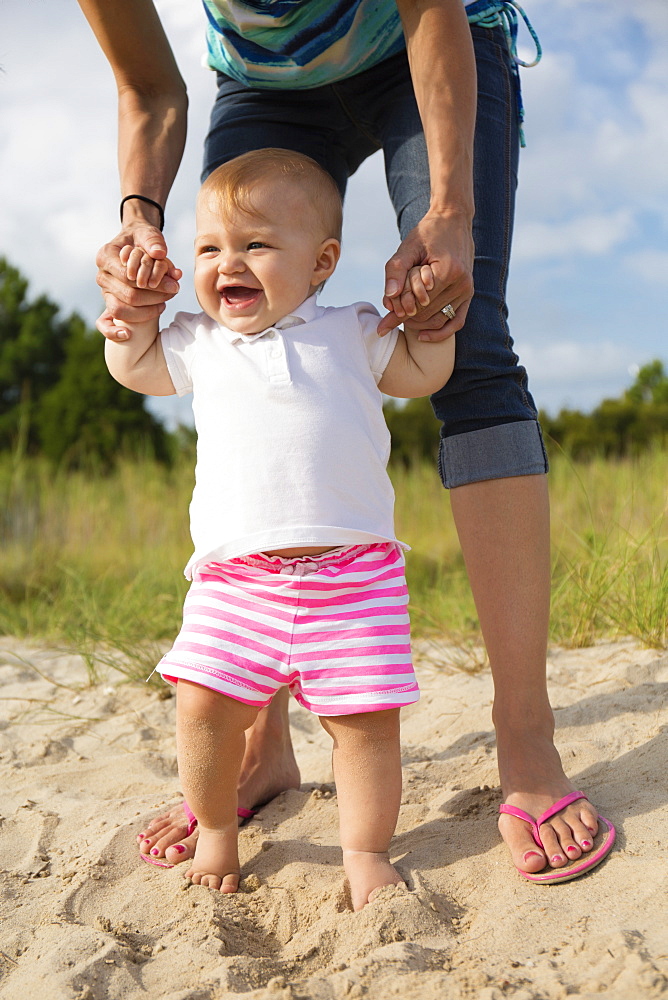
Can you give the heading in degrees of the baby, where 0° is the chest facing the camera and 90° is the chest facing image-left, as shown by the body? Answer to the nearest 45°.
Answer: approximately 0°

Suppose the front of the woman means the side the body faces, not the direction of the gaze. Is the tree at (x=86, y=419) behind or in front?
behind

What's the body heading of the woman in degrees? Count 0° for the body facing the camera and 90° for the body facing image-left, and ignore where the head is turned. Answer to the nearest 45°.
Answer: approximately 0°

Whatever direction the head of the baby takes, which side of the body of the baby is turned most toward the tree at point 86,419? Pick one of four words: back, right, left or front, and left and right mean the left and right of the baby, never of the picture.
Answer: back
